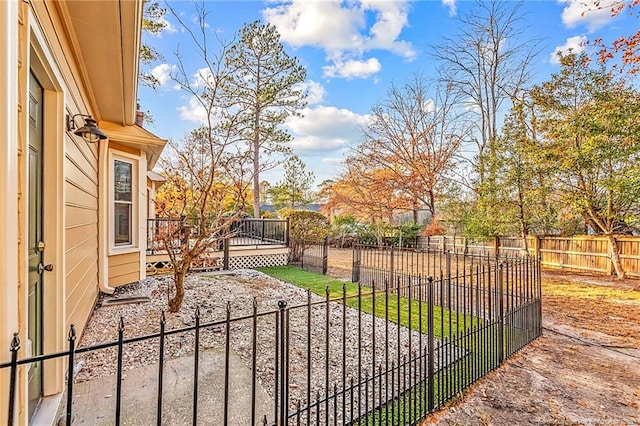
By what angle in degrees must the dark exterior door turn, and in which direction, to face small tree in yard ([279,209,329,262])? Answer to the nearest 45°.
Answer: approximately 45° to its left

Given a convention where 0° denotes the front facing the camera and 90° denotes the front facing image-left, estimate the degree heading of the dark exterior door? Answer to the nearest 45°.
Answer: approximately 270°

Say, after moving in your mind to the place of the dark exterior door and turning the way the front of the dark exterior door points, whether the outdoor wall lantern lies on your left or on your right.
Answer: on your left

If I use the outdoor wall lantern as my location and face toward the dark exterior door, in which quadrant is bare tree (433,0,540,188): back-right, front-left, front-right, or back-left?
back-left
